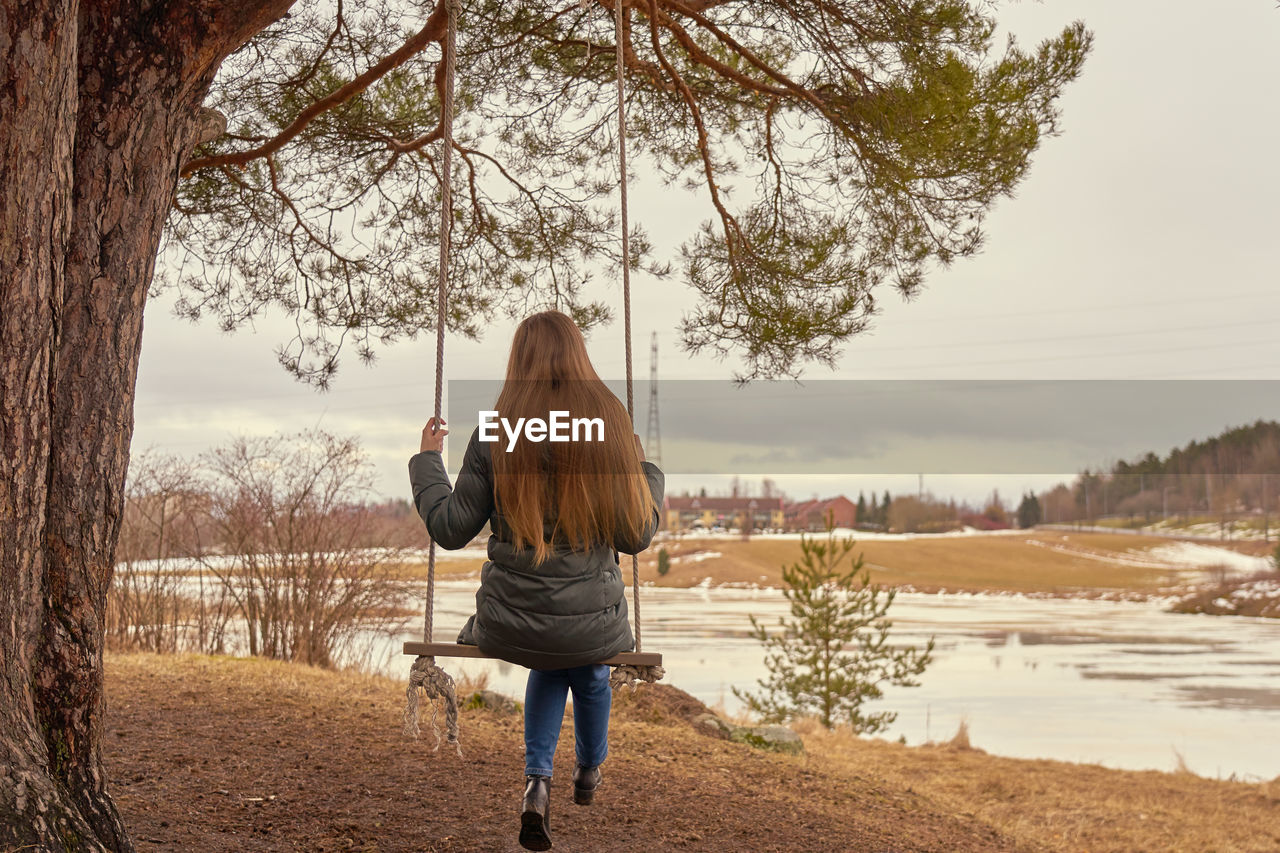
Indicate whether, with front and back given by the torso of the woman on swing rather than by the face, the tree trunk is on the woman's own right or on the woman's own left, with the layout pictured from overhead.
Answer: on the woman's own left

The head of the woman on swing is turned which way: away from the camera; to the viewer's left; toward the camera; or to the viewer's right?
away from the camera

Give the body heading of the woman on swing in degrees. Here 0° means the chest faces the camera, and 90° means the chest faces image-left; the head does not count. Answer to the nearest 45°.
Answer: approximately 180°

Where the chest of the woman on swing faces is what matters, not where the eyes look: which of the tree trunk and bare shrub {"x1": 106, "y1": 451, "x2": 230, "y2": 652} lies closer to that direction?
the bare shrub

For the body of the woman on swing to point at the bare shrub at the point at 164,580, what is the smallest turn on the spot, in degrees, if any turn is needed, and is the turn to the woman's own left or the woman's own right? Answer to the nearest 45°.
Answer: approximately 45° to the woman's own left
